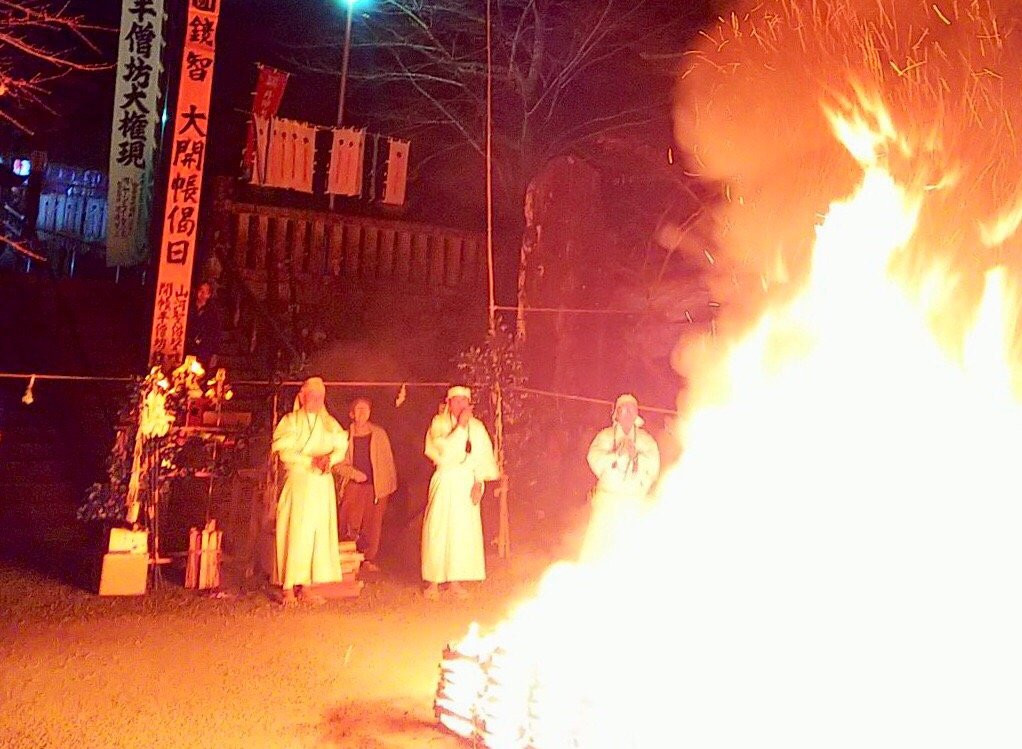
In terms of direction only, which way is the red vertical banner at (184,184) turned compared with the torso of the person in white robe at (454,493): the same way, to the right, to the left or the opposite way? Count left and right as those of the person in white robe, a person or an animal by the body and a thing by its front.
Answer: the same way

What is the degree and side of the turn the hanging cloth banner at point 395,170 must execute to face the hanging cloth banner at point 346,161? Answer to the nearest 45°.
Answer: approximately 45° to its right

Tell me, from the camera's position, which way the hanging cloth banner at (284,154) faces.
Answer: facing the viewer

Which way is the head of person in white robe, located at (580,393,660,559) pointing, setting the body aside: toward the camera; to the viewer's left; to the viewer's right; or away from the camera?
toward the camera

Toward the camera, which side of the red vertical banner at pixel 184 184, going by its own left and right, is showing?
front

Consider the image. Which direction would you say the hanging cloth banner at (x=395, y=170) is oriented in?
toward the camera

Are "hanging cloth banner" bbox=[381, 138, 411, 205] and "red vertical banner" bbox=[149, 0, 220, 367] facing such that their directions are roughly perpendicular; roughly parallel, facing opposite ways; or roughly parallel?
roughly parallel

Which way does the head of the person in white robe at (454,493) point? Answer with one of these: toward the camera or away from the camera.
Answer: toward the camera
